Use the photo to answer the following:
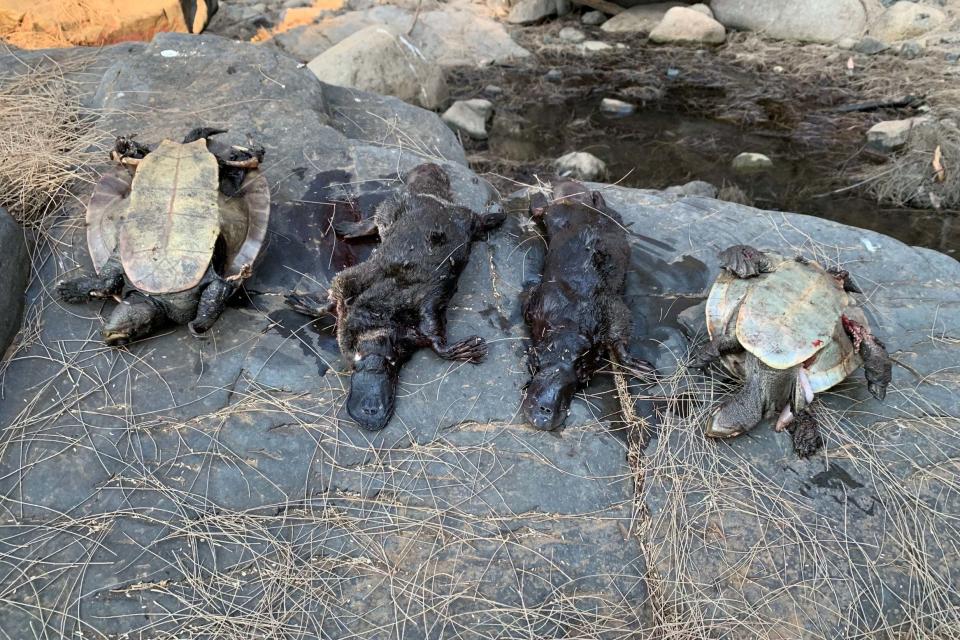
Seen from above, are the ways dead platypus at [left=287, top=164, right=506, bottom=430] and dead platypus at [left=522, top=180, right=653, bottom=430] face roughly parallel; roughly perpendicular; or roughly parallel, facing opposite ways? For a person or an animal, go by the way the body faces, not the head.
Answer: roughly parallel

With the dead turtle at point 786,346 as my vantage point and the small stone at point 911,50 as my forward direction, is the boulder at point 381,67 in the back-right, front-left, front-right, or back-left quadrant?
front-left

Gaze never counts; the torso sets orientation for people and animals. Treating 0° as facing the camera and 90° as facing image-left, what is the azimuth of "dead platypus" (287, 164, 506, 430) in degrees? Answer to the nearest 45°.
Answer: approximately 0°

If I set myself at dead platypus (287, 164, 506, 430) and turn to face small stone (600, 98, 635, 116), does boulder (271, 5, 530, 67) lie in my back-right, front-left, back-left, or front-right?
front-left

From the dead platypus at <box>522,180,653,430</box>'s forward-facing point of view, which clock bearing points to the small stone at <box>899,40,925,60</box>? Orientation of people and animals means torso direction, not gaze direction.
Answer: The small stone is roughly at 7 o'clock from the dead platypus.

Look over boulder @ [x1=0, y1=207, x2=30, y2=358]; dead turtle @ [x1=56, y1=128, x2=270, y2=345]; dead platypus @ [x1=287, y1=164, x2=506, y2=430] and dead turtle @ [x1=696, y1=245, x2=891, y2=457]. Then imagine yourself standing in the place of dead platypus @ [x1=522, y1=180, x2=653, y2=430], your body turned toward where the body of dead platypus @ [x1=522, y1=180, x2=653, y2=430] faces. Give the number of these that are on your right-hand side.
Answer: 3

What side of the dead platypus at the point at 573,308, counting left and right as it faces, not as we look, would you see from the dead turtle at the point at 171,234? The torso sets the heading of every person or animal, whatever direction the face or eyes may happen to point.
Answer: right

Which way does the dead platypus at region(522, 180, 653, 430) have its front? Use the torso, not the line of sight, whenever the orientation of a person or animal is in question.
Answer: toward the camera

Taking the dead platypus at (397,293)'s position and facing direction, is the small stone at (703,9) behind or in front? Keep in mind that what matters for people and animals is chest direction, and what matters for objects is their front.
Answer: behind

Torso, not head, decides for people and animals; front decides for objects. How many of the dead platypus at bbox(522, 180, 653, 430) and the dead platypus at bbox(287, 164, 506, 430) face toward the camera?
2

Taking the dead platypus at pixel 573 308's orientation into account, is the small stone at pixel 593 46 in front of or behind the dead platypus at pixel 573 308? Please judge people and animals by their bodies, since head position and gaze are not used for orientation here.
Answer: behind

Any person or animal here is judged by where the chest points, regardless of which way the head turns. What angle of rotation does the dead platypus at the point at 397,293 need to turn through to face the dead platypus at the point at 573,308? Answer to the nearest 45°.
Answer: approximately 90° to its left

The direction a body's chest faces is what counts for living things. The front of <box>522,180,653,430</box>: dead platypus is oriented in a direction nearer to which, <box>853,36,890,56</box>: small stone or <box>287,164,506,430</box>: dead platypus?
the dead platypus

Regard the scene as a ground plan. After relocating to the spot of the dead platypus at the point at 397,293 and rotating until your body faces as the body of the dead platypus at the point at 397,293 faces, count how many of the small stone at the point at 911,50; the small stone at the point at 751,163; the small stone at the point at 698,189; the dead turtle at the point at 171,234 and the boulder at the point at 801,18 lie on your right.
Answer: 1

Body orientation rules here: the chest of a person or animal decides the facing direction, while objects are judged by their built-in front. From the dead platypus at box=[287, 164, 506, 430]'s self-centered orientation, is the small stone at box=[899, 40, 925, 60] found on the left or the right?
on its left
